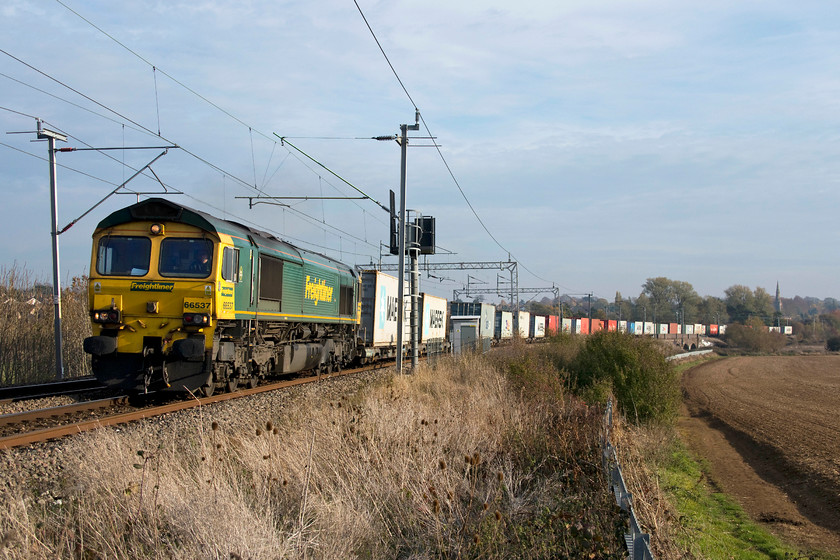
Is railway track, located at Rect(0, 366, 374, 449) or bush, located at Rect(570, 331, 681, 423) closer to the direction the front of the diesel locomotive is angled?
the railway track

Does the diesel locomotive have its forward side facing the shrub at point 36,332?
no

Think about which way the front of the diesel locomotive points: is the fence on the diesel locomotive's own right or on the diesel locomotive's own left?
on the diesel locomotive's own left

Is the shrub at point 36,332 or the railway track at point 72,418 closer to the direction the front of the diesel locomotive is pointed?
the railway track

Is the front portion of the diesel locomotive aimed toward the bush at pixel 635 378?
no

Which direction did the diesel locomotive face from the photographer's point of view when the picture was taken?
facing the viewer and to the left of the viewer

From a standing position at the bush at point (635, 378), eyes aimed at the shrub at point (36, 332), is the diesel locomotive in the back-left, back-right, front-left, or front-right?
front-left
